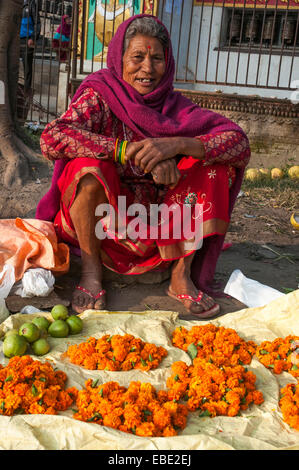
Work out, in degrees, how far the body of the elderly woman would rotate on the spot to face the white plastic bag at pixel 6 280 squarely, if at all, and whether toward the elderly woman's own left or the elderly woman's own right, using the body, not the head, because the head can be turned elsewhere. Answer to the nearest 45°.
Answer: approximately 45° to the elderly woman's own right

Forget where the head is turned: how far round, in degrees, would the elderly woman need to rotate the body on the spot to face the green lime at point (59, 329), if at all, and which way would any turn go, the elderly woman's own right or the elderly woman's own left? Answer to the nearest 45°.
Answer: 0° — they already face it

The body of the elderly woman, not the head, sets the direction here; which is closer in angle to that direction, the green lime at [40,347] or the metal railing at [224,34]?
the green lime

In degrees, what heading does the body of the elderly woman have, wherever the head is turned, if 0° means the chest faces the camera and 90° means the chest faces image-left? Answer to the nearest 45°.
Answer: approximately 0°

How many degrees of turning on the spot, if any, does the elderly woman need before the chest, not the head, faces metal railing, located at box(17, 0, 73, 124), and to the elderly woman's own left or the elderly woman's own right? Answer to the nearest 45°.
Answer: approximately 180°

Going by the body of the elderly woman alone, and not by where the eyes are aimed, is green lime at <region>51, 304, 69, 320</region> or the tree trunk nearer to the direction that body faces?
the green lime

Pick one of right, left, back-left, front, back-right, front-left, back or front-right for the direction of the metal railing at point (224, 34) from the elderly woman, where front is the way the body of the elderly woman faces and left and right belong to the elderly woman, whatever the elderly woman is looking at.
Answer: back
